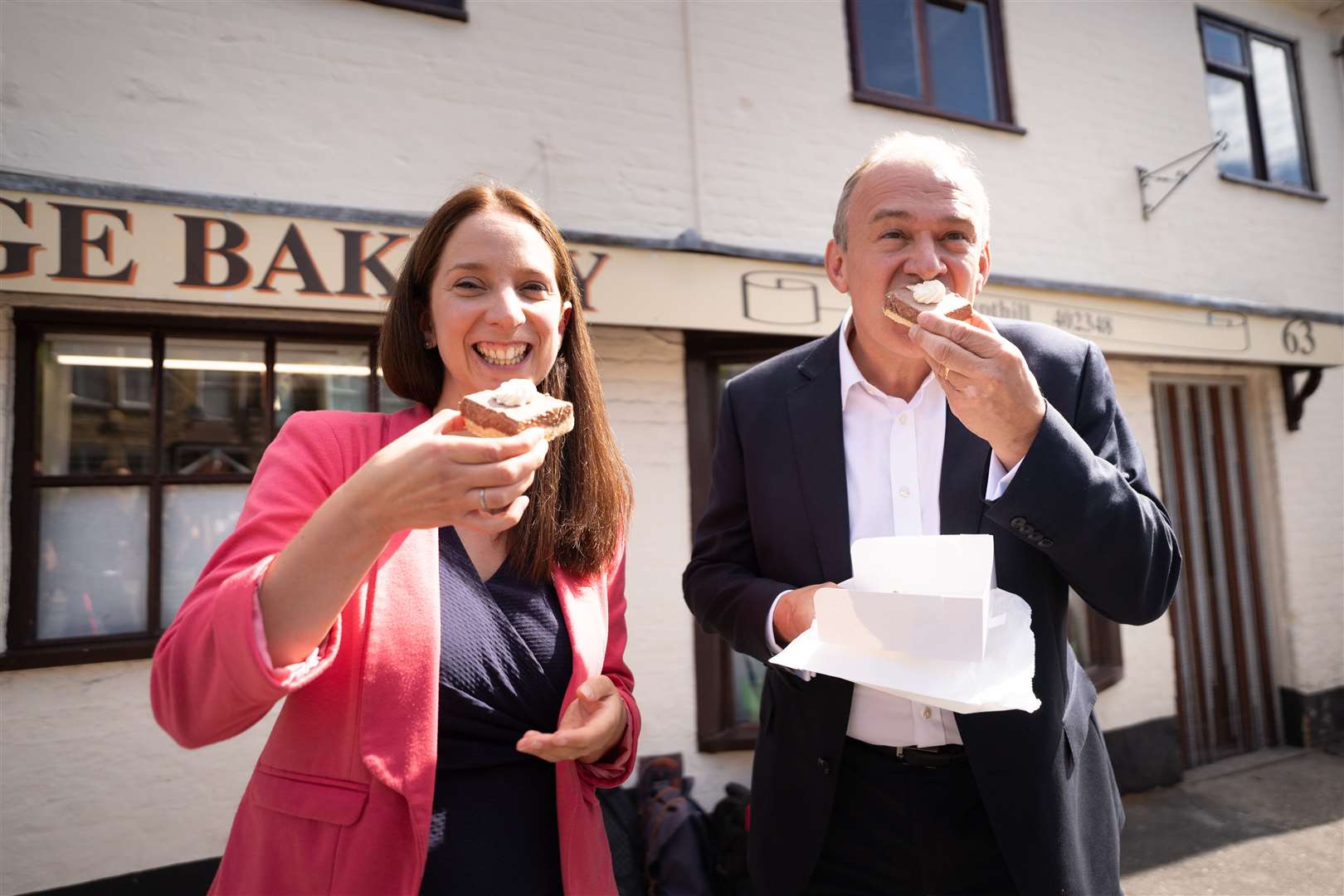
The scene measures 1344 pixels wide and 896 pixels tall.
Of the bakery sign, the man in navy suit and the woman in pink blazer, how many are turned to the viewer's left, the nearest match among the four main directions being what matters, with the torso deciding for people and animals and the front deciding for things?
0

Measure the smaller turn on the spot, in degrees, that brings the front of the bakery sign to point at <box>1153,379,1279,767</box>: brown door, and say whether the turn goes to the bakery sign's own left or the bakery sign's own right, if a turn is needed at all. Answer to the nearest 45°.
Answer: approximately 90° to the bakery sign's own left

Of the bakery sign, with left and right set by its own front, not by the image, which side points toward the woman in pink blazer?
front

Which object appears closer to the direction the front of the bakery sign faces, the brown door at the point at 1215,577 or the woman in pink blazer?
the woman in pink blazer

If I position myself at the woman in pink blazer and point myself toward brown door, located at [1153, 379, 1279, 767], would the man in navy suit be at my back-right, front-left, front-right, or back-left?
front-right

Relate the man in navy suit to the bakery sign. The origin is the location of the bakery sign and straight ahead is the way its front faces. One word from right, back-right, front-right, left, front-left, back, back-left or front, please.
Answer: front

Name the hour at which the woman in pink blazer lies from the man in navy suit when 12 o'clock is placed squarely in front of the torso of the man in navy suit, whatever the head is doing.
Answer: The woman in pink blazer is roughly at 2 o'clock from the man in navy suit.

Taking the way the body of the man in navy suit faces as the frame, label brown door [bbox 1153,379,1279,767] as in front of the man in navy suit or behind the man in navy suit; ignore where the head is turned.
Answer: behind

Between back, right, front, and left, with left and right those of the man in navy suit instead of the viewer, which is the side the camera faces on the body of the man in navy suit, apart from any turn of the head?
front

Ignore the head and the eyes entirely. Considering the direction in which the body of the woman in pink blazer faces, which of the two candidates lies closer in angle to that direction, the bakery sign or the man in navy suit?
the man in navy suit

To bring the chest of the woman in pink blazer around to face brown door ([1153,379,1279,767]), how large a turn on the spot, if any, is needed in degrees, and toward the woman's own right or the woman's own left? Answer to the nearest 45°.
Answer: approximately 90° to the woman's own left

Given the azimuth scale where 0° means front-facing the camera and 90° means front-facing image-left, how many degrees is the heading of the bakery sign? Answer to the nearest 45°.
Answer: approximately 315°
